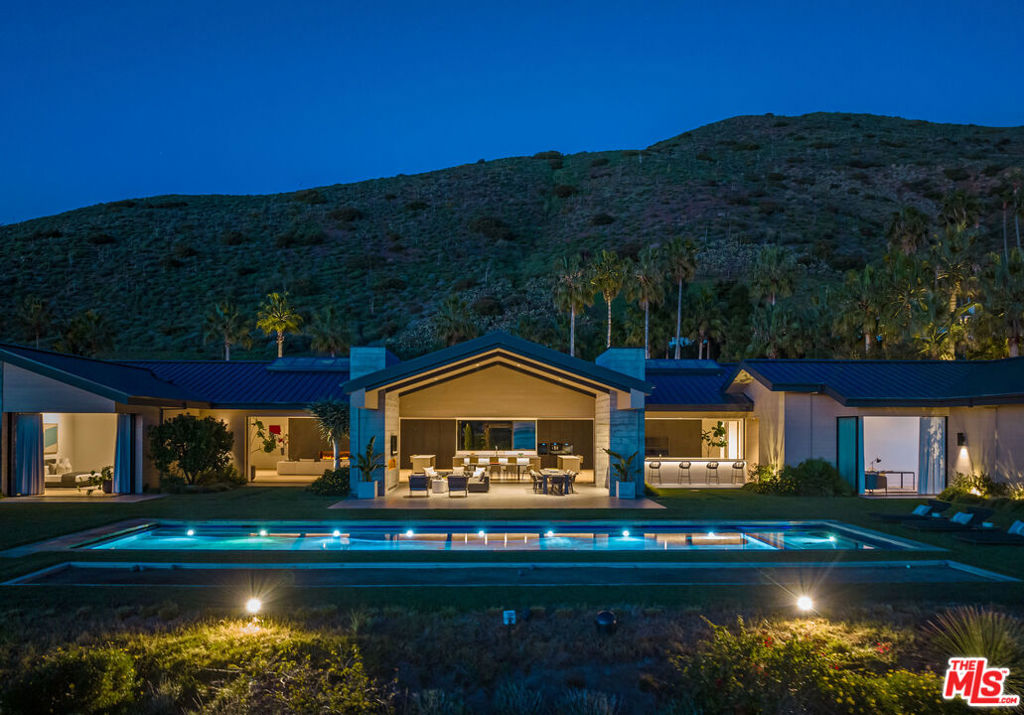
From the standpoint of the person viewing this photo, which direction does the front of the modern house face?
facing the viewer

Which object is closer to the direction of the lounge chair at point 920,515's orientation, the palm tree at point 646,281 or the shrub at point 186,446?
the shrub

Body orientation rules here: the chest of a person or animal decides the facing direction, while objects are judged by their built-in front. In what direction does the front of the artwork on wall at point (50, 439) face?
to the viewer's right

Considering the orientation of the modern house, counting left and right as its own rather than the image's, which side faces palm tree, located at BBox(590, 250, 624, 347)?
back

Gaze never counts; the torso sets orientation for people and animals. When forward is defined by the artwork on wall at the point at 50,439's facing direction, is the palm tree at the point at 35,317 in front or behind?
behind
